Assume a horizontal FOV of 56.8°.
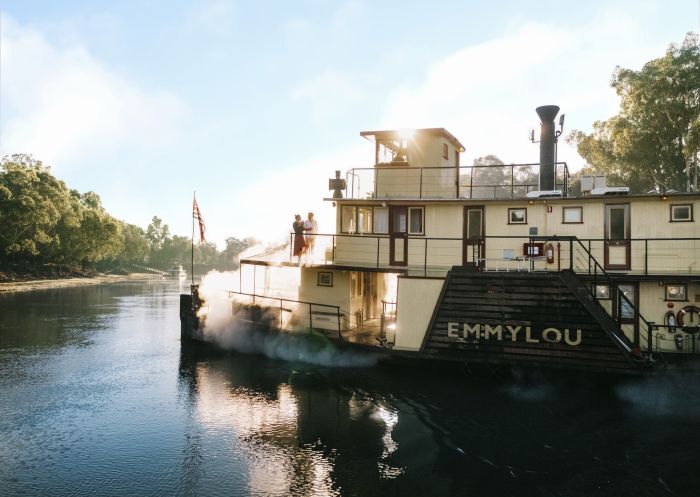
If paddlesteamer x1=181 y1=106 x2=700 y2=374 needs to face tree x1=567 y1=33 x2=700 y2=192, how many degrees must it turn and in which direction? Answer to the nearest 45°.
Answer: approximately 135° to its right

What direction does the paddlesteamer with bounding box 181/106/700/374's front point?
to the viewer's left
